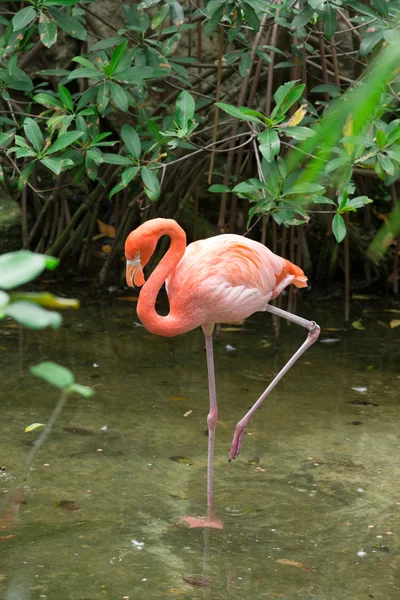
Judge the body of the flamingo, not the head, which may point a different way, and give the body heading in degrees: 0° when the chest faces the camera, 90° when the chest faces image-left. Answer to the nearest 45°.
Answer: approximately 90°

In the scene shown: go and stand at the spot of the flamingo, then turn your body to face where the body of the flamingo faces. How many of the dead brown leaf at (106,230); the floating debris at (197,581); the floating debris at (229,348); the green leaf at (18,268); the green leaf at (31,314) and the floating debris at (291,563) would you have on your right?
2

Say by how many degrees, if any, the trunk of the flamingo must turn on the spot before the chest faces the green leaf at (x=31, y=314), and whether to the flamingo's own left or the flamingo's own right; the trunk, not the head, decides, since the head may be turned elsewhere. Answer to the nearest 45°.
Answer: approximately 90° to the flamingo's own left

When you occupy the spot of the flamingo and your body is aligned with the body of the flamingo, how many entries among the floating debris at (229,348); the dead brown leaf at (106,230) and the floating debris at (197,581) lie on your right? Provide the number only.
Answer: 2

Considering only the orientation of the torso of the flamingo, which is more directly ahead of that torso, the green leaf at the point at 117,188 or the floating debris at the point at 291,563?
the green leaf

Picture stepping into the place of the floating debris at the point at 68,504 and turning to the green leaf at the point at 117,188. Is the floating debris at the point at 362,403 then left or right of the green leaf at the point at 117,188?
right

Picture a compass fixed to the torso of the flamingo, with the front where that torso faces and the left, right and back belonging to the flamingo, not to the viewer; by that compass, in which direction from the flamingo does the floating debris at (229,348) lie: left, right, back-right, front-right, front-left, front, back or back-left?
right

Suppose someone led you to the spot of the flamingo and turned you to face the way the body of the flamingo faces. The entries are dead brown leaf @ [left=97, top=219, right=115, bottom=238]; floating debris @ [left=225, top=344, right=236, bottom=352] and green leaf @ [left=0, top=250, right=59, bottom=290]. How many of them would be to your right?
2

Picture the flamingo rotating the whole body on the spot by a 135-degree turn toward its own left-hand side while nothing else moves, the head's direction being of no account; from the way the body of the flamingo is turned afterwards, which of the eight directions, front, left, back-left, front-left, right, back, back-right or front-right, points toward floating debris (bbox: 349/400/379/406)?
left

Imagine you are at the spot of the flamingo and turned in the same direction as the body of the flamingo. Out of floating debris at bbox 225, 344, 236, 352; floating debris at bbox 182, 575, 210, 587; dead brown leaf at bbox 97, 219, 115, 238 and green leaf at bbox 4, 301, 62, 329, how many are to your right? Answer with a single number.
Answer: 2

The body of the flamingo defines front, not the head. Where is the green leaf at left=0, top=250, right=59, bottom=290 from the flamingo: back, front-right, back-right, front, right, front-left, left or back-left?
left

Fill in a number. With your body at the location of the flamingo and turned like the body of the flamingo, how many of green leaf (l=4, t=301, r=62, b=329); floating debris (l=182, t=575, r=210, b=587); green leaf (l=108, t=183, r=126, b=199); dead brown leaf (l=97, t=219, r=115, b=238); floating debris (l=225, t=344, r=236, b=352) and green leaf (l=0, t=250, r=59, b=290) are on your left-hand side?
3
